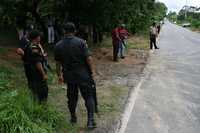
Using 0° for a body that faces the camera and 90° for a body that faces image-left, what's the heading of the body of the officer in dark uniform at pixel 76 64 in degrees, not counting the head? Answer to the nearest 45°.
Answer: approximately 180°

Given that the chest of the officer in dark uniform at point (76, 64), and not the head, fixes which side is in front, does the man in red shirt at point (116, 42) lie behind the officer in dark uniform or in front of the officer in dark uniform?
in front

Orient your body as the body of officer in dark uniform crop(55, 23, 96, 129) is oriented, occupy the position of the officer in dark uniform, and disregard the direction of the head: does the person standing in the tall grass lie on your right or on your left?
on your left

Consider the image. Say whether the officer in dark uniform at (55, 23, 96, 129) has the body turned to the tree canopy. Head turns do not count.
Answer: yes
